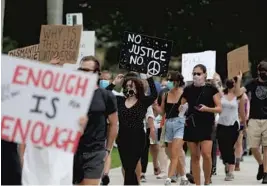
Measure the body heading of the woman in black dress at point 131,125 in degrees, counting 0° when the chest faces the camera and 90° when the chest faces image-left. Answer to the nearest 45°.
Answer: approximately 0°

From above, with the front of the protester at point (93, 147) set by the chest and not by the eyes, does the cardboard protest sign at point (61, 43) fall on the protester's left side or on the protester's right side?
on the protester's right side

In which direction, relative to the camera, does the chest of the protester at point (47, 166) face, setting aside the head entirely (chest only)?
toward the camera

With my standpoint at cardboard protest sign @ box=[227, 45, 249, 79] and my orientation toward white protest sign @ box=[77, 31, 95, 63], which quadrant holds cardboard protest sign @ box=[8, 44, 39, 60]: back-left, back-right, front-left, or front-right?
front-left

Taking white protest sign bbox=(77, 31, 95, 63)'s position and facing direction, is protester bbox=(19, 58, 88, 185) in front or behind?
in front

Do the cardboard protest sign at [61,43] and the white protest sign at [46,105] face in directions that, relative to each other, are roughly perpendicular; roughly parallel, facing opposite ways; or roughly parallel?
roughly parallel

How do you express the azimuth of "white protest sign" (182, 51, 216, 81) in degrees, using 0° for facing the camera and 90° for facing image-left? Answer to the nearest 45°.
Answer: approximately 0°

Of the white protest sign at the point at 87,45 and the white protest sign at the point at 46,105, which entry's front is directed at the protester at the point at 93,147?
the white protest sign at the point at 87,45

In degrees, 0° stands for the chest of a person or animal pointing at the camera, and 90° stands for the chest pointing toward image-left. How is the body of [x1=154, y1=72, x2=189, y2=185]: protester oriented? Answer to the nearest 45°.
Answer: approximately 45°

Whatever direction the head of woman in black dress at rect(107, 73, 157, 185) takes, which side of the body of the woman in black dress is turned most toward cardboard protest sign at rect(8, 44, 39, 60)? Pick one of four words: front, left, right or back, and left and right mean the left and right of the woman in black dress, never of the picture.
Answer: right

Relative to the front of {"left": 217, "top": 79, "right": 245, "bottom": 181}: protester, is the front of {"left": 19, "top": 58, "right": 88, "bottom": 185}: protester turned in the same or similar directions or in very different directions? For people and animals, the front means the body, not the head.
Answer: same or similar directions

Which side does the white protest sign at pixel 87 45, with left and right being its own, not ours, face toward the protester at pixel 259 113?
left

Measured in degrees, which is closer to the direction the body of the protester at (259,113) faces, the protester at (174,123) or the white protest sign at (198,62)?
the protester

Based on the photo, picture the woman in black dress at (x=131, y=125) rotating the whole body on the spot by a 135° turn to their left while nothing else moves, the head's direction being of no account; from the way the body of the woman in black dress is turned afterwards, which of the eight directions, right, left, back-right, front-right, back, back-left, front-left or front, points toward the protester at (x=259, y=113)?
front
